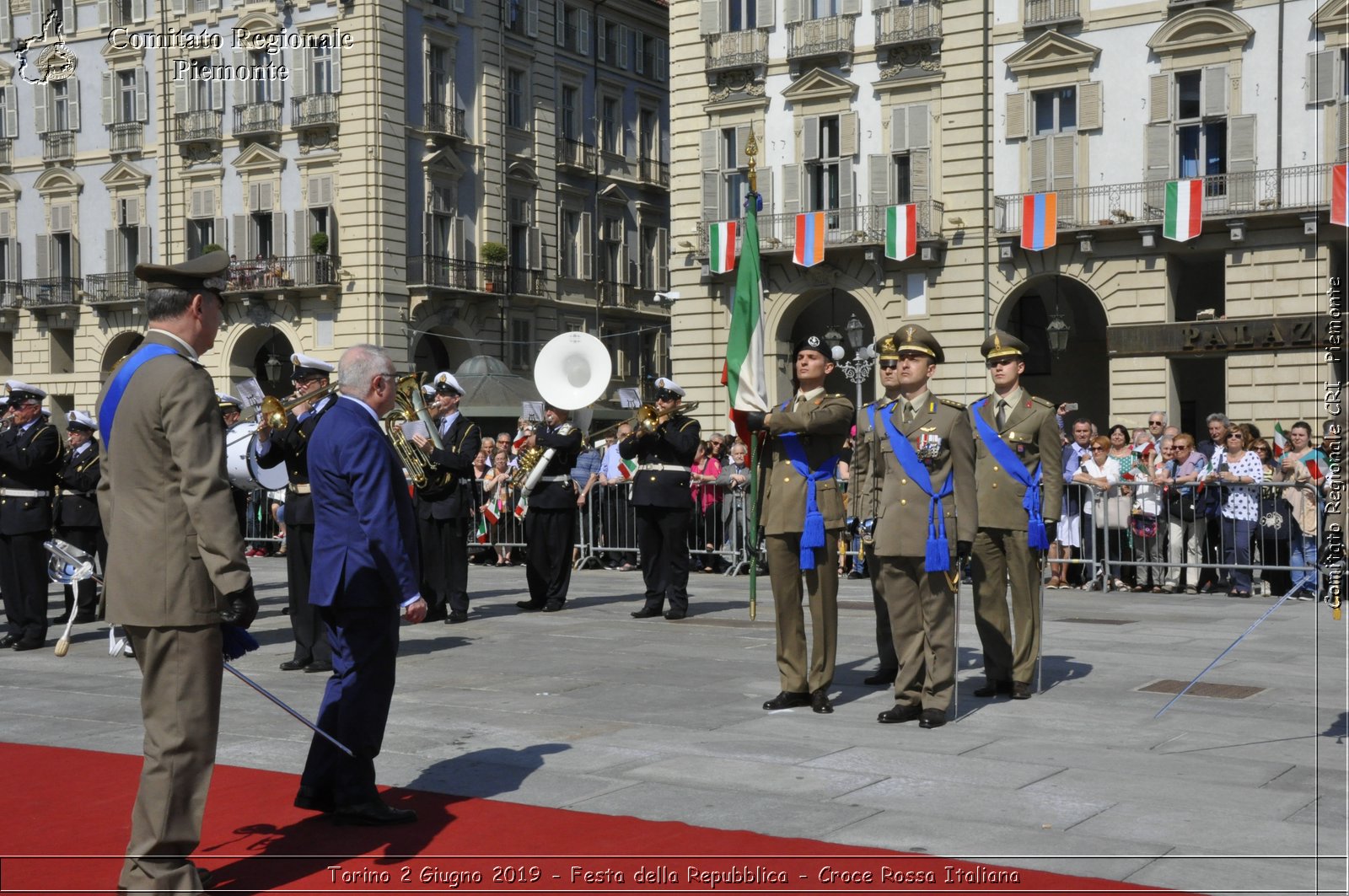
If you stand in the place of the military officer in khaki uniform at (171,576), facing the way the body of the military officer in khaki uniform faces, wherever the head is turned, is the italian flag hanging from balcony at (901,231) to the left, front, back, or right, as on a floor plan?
front

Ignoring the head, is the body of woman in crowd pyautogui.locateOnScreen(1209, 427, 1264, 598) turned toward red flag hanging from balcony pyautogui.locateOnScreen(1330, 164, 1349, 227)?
no

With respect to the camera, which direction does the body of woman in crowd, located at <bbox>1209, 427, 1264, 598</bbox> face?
toward the camera

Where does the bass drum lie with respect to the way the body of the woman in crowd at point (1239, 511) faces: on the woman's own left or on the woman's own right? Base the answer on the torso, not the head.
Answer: on the woman's own right

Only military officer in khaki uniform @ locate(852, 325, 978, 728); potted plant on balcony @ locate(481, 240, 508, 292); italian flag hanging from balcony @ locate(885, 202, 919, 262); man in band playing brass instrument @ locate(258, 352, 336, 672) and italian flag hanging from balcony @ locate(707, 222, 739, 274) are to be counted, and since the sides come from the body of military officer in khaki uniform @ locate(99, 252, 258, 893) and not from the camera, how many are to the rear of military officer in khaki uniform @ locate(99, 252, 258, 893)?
0

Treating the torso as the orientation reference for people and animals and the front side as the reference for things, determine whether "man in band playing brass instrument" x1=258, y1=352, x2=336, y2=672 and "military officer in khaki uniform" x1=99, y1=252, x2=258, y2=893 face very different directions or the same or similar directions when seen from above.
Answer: very different directions

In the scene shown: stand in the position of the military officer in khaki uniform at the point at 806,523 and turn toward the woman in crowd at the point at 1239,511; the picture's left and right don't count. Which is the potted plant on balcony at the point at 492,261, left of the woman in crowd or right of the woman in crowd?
left

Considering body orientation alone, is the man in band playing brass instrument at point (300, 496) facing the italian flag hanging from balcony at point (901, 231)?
no

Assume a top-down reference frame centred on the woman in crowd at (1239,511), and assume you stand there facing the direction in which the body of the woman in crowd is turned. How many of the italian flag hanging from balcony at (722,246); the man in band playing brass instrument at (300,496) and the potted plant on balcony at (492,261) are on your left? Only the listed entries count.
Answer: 0

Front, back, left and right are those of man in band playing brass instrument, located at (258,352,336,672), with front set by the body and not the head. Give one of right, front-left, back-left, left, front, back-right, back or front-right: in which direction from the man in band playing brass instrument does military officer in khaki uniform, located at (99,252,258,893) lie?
front-left

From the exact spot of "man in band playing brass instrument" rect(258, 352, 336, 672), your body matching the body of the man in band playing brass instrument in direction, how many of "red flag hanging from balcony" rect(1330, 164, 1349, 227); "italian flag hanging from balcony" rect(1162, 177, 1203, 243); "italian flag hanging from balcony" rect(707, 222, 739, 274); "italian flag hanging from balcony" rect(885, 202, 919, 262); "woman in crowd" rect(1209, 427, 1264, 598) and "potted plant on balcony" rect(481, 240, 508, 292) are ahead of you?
0

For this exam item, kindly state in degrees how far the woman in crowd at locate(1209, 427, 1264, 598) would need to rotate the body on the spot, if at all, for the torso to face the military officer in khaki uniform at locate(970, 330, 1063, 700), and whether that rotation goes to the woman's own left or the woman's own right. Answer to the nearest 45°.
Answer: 0° — they already face them

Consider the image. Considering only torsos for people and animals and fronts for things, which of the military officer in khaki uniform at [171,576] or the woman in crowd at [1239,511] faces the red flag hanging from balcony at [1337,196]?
the military officer in khaki uniform

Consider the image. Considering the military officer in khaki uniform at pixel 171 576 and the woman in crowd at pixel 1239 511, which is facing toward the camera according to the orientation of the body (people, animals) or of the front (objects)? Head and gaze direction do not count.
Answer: the woman in crowd

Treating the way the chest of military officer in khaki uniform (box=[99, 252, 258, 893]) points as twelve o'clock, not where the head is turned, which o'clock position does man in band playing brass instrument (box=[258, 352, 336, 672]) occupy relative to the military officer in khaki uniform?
The man in band playing brass instrument is roughly at 11 o'clock from the military officer in khaki uniform.

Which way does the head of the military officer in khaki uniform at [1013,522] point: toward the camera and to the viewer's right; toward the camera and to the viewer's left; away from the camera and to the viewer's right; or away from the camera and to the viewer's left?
toward the camera and to the viewer's left

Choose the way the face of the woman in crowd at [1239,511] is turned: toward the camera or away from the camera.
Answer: toward the camera

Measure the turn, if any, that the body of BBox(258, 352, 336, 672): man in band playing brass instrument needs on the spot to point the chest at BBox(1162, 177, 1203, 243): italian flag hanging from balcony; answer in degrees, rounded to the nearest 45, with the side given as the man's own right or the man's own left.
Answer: approximately 180°

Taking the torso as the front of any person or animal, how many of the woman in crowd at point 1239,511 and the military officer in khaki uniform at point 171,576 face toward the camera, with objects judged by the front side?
1

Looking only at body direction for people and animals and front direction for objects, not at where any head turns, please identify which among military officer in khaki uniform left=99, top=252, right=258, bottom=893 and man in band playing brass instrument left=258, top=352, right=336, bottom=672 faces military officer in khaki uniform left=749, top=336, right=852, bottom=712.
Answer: military officer in khaki uniform left=99, top=252, right=258, bottom=893
